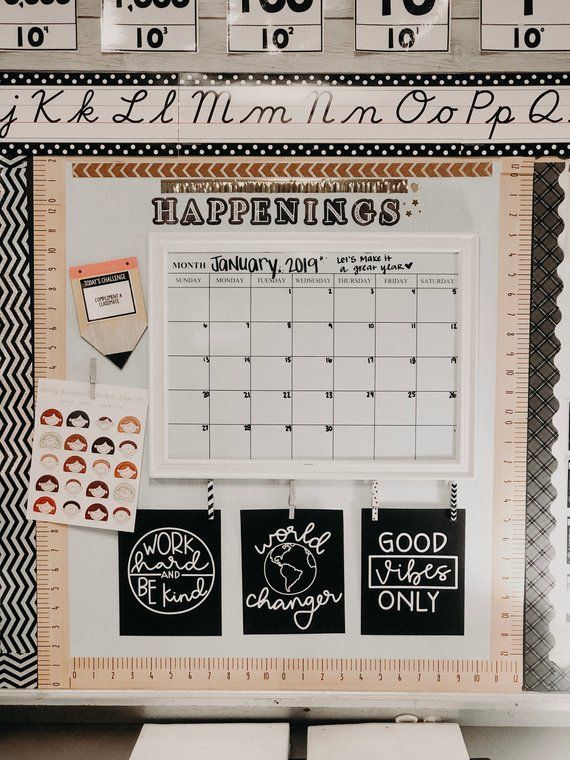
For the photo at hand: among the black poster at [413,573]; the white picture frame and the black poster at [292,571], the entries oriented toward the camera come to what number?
3

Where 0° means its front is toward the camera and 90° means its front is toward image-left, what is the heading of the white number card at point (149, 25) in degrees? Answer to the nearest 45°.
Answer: approximately 0°
